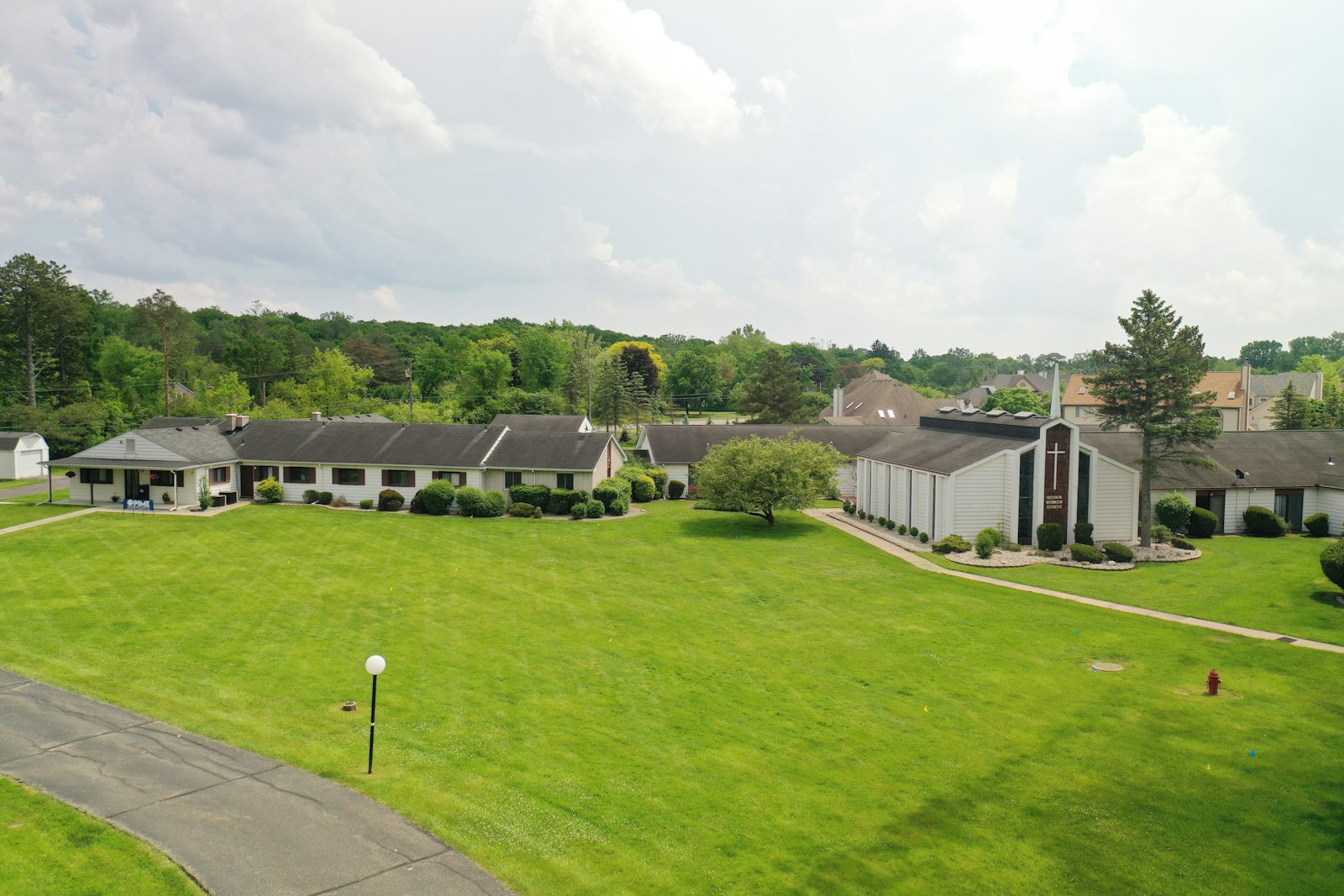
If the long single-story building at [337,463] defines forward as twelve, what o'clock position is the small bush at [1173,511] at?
The small bush is roughly at 10 o'clock from the long single-story building.

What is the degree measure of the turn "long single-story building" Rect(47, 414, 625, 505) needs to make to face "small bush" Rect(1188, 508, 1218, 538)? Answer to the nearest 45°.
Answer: approximately 45° to its left

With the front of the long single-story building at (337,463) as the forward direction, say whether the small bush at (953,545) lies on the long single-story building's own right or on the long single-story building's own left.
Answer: on the long single-story building's own left

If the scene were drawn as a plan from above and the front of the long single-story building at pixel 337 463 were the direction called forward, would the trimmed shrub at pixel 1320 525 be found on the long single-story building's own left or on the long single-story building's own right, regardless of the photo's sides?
on the long single-story building's own left

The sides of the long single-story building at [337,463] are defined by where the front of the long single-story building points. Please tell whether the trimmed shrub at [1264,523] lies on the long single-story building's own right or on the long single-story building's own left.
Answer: on the long single-story building's own left

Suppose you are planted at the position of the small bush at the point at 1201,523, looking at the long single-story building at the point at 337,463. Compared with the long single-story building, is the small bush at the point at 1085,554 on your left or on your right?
left

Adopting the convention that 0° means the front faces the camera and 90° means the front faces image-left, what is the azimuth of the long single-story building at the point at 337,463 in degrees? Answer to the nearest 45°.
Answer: approximately 0°

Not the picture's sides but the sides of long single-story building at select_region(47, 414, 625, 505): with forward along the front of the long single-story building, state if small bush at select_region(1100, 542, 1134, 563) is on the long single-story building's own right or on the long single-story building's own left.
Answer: on the long single-story building's own left

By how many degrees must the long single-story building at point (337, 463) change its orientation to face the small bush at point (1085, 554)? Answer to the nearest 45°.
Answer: approximately 45° to its left
